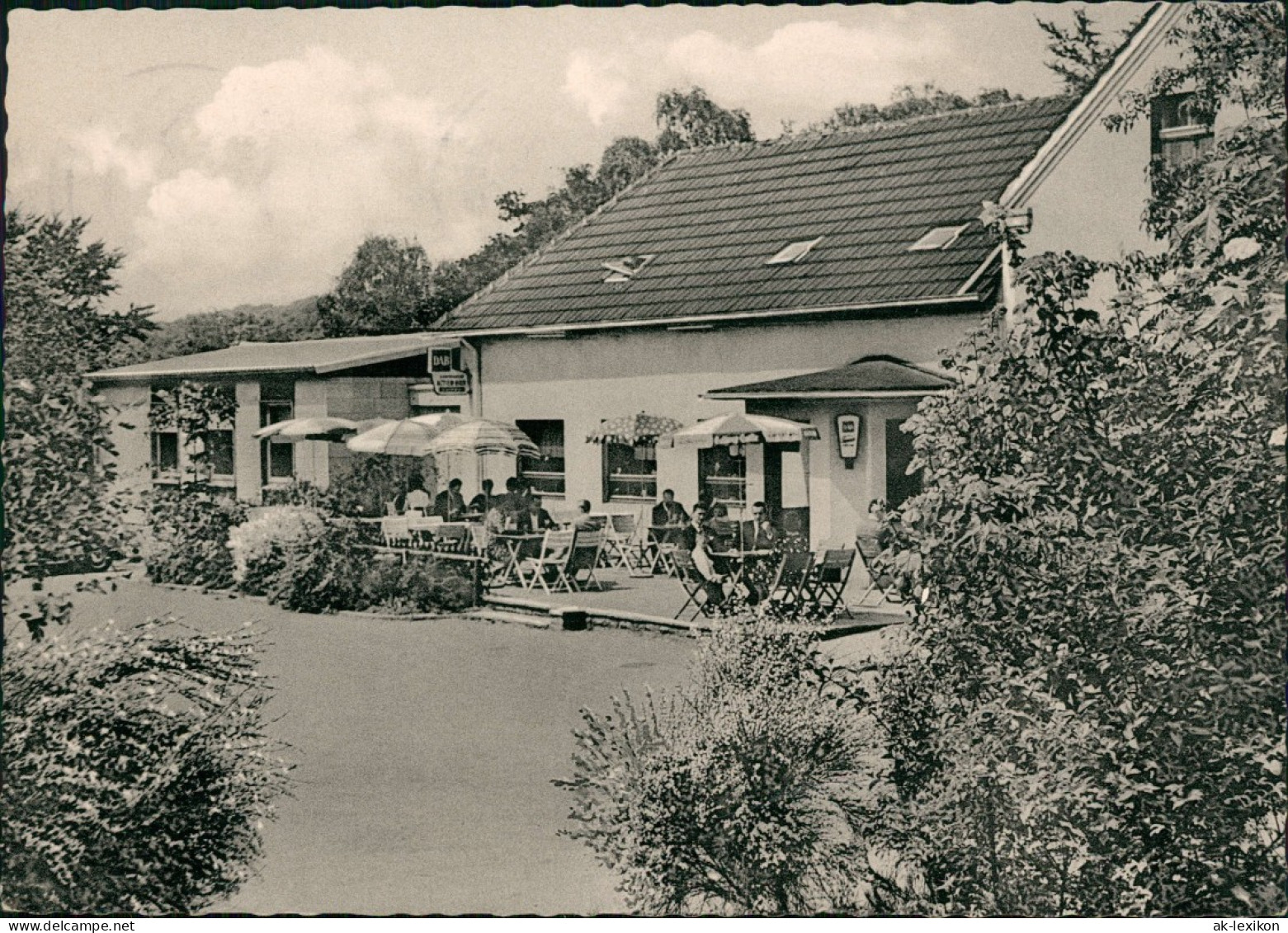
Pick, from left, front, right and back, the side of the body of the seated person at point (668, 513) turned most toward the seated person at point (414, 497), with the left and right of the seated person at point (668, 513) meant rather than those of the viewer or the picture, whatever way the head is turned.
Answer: right

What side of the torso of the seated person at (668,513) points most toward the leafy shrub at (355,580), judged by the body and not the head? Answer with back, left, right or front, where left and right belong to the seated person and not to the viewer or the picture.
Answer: right

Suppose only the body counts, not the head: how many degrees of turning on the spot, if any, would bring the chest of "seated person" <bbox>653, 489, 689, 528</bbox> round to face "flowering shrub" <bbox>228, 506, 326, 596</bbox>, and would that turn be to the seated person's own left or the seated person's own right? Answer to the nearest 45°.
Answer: approximately 90° to the seated person's own right

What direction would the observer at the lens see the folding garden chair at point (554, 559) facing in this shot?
facing away from the viewer and to the left of the viewer

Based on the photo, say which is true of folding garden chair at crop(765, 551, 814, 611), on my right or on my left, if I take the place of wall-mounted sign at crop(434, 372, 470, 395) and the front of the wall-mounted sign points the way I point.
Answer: on my left

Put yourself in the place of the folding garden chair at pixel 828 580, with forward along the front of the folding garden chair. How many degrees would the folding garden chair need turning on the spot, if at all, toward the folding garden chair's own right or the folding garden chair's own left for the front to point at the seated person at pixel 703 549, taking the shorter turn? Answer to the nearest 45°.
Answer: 0° — it already faces them
